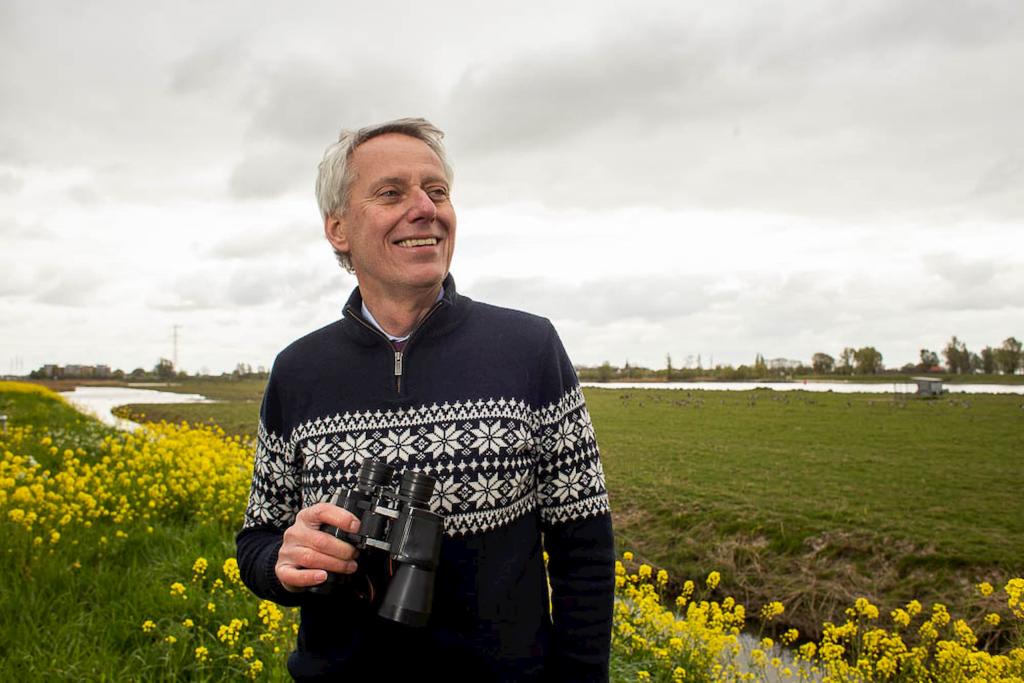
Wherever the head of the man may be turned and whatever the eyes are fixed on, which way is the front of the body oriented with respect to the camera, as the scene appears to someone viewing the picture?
toward the camera

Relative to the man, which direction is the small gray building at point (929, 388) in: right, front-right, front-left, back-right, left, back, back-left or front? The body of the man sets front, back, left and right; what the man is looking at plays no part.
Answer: back-left

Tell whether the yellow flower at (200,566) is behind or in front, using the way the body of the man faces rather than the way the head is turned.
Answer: behind

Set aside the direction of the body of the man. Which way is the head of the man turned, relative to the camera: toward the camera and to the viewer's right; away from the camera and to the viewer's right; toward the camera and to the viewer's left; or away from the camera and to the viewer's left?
toward the camera and to the viewer's right
